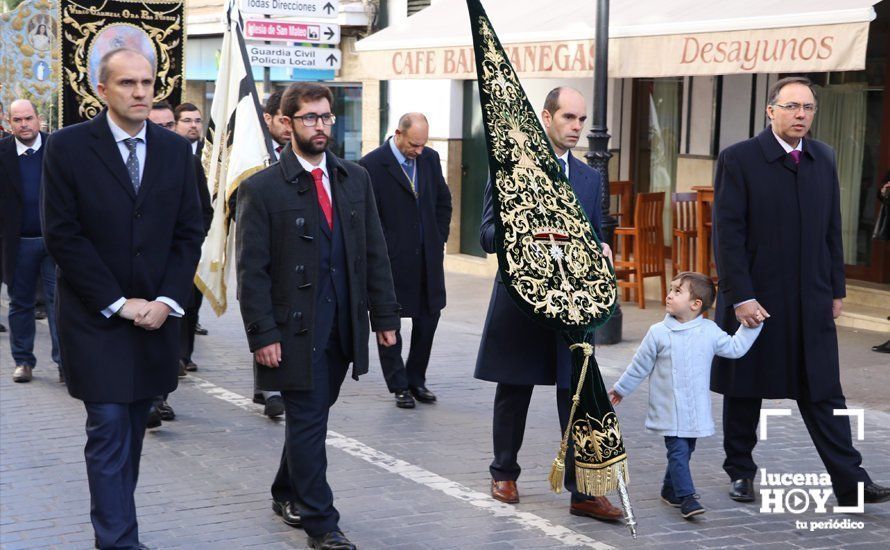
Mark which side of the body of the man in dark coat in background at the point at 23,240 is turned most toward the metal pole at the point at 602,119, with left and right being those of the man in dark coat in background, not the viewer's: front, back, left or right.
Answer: left

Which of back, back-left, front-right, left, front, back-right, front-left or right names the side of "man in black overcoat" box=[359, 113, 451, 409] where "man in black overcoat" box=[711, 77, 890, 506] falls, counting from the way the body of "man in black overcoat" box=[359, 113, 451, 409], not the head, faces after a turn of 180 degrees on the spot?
back

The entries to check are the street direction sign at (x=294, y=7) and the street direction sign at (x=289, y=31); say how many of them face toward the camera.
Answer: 2

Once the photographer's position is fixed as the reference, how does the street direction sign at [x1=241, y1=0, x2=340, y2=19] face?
facing the viewer

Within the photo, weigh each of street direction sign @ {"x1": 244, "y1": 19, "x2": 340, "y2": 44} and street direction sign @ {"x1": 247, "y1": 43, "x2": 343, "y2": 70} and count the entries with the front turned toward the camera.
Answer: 2

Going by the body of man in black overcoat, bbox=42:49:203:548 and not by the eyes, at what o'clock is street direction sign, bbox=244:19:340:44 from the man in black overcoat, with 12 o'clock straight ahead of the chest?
The street direction sign is roughly at 8 o'clock from the man in black overcoat.

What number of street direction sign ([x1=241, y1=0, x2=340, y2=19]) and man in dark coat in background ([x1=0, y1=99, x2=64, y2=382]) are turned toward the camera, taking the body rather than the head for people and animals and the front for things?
2

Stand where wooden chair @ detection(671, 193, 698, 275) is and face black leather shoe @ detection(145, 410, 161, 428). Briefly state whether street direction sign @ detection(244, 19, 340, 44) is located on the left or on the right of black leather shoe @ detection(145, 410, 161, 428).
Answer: right

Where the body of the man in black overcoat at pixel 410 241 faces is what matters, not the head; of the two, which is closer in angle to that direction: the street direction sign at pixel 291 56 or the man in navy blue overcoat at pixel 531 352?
the man in navy blue overcoat
